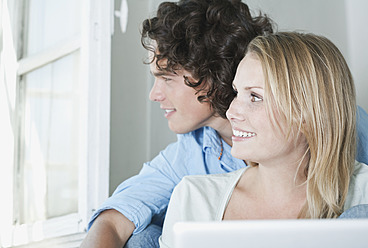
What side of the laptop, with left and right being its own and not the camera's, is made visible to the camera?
back

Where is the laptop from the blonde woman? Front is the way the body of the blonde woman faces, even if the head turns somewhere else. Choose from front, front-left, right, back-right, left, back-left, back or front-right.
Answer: front-left

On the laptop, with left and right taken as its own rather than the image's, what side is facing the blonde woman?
front

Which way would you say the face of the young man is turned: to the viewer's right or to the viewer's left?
to the viewer's left

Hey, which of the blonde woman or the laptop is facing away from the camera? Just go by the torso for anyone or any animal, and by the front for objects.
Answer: the laptop

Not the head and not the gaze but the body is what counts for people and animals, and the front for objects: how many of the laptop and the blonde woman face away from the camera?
1

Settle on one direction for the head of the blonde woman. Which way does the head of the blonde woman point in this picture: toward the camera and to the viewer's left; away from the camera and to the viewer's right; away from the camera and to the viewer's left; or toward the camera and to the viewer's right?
toward the camera and to the viewer's left

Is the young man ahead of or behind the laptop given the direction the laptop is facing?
ahead
